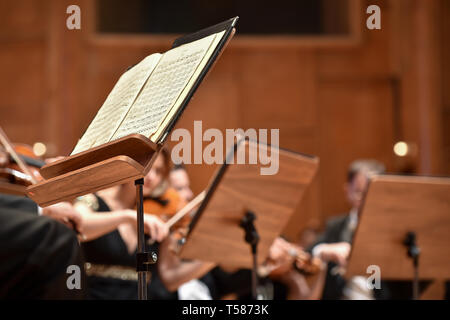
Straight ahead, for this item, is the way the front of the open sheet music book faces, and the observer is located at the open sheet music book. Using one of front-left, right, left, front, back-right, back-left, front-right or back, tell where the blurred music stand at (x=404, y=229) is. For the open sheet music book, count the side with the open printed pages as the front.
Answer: back

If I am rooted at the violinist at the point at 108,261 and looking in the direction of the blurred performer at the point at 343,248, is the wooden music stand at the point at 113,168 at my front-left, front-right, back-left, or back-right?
back-right

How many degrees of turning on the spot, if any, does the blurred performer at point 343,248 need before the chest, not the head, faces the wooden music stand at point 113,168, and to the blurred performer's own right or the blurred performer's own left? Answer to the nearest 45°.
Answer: approximately 45° to the blurred performer's own right

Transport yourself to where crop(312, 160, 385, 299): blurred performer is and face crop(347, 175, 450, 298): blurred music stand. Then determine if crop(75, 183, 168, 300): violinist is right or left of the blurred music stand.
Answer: right

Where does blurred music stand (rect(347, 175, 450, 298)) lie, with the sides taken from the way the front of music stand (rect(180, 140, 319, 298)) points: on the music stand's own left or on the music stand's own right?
on the music stand's own right

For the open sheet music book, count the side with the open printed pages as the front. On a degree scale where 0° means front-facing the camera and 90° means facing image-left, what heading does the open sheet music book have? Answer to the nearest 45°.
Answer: approximately 45°

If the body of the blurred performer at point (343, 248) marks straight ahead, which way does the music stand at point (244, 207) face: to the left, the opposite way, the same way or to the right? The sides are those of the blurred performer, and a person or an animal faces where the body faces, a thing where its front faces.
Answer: the opposite way

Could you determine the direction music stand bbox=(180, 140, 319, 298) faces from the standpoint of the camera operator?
facing away from the viewer and to the left of the viewer

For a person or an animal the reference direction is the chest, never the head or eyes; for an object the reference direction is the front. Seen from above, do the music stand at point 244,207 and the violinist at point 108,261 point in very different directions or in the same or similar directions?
very different directions
